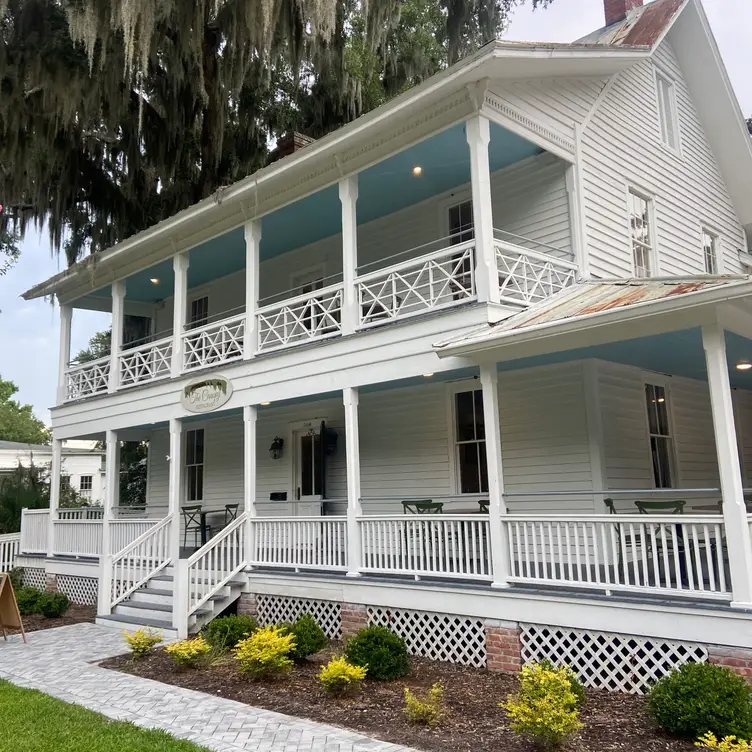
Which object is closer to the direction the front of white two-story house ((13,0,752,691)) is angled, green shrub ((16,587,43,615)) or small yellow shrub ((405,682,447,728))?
the small yellow shrub

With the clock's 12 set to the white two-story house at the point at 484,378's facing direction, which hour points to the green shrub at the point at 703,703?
The green shrub is roughly at 10 o'clock from the white two-story house.

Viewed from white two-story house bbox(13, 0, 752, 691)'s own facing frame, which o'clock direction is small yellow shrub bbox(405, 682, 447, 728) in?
The small yellow shrub is roughly at 11 o'clock from the white two-story house.

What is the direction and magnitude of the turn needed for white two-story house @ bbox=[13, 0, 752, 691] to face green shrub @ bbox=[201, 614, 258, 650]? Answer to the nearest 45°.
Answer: approximately 45° to its right

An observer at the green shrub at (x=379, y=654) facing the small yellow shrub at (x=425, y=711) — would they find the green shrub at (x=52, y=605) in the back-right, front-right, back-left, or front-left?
back-right

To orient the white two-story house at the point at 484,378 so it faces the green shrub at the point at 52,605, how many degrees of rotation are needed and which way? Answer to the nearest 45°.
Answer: approximately 45° to its right
